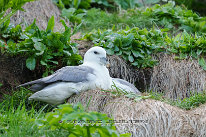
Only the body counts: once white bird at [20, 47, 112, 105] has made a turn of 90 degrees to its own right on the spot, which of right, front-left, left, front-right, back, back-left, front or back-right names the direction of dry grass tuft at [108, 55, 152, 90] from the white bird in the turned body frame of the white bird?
back-left

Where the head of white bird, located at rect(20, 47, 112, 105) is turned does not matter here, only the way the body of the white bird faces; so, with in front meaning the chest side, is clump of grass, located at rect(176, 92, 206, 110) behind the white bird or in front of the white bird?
in front

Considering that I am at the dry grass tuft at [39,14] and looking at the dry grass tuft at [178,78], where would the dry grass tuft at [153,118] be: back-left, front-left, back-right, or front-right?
front-right

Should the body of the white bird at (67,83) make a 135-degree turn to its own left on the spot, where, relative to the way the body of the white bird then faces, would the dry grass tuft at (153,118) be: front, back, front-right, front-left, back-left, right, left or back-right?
back

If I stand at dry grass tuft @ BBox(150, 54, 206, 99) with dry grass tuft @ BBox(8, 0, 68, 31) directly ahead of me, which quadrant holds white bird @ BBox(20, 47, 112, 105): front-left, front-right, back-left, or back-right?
front-left

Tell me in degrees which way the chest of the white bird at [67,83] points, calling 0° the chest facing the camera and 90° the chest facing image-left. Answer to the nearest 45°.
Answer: approximately 270°

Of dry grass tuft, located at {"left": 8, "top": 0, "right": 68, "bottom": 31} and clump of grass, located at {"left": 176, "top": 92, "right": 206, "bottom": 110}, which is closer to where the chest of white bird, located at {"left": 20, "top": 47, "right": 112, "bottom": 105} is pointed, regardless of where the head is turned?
the clump of grass

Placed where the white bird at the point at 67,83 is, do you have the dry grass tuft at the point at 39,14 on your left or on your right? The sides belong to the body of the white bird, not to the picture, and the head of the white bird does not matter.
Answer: on your left
